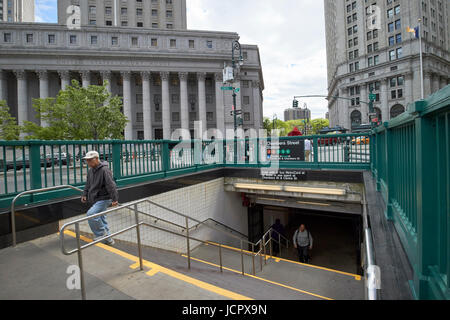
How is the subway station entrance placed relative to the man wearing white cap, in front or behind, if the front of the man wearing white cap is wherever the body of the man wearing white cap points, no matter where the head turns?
behind

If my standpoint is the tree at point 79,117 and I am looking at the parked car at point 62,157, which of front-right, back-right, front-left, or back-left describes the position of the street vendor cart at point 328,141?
front-left

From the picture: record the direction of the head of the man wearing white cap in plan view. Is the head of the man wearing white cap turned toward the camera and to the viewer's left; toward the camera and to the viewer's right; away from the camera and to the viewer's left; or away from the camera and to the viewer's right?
toward the camera and to the viewer's left

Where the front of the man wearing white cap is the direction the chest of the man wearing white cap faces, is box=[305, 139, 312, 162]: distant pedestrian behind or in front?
behind

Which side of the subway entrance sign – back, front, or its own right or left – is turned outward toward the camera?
front

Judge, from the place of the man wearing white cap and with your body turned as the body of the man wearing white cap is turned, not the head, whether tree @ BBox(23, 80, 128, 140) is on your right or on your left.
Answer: on your right

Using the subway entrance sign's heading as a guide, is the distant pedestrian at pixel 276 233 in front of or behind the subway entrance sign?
behind
